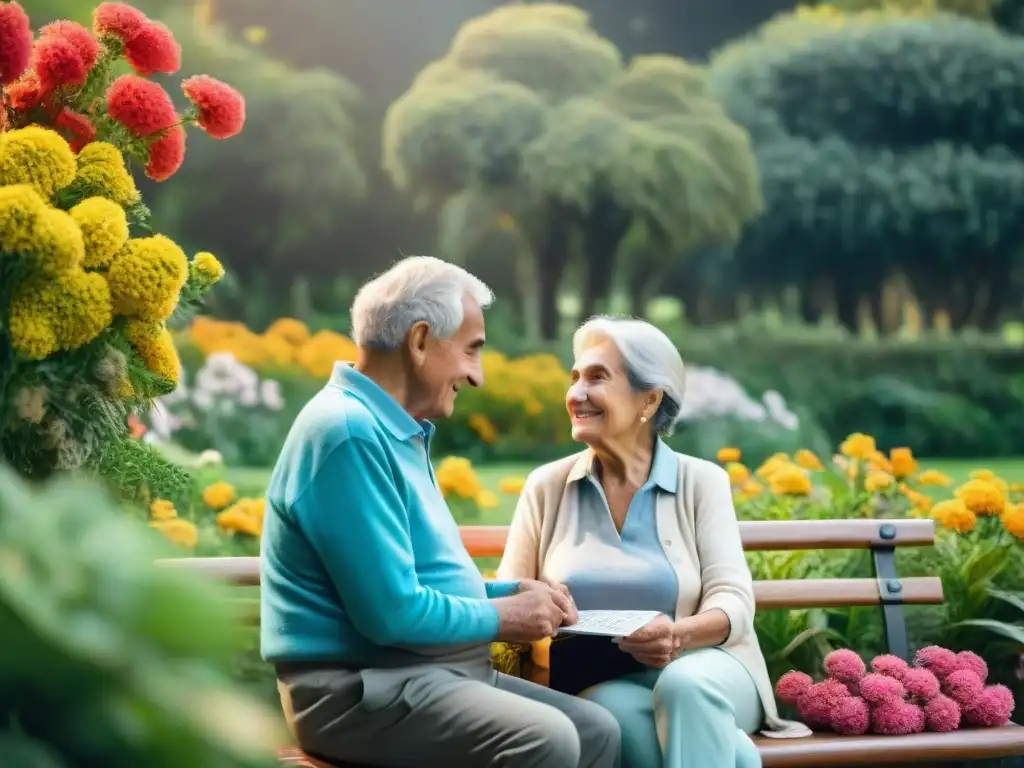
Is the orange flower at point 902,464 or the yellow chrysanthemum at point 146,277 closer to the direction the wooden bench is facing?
the yellow chrysanthemum

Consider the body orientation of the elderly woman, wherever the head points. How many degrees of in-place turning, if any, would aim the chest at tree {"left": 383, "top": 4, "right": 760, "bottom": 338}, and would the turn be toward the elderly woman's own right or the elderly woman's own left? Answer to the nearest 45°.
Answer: approximately 135° to the elderly woman's own right

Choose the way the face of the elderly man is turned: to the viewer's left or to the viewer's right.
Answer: to the viewer's right

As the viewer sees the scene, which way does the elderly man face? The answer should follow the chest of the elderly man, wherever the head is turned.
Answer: to the viewer's right

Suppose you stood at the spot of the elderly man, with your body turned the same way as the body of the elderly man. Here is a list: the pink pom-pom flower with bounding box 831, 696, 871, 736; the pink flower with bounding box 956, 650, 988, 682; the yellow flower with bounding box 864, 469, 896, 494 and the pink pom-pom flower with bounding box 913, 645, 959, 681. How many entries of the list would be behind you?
0

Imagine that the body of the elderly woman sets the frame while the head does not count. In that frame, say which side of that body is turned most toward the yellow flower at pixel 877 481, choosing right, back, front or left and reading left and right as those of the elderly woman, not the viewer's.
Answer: back

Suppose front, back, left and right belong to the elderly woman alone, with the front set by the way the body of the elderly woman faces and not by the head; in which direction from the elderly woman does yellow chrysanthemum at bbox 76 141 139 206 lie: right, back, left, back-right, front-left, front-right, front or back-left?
front

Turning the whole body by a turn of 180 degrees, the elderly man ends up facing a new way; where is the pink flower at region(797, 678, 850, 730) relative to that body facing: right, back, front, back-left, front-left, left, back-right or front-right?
back-right

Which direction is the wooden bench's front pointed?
toward the camera

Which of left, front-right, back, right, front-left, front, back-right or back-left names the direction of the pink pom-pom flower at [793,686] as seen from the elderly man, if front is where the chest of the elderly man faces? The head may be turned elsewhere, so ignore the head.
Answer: front-left
